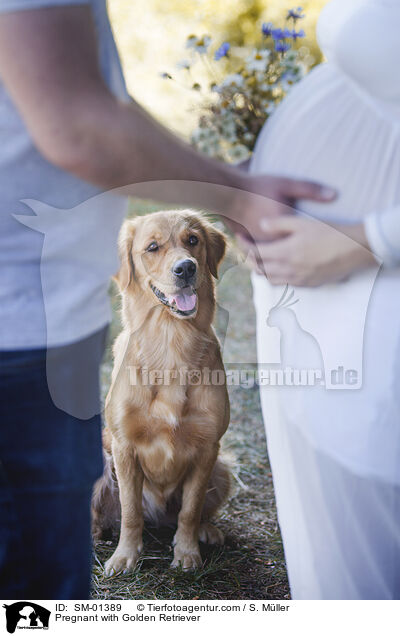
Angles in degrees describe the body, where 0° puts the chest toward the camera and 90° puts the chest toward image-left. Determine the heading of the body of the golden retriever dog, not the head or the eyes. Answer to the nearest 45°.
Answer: approximately 0°
